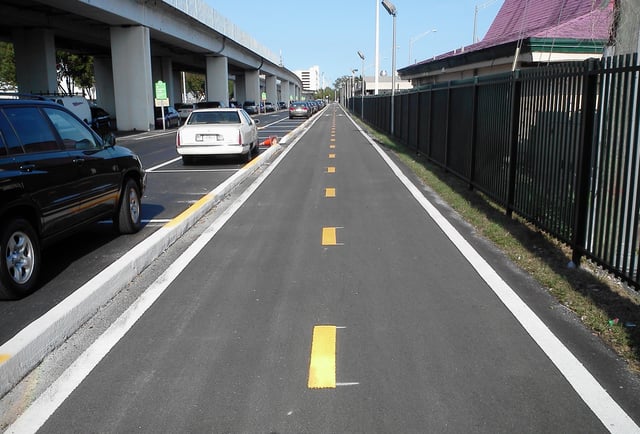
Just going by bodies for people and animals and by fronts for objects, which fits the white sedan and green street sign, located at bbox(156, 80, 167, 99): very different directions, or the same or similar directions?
very different directions

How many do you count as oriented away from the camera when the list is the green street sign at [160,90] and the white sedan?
1

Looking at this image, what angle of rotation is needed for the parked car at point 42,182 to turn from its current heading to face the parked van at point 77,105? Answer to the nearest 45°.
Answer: approximately 45° to its left

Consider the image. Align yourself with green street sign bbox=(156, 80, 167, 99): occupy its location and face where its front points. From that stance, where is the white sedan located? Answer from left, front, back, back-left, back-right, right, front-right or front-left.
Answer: front

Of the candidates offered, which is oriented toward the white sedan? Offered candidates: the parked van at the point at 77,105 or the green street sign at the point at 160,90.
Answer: the green street sign

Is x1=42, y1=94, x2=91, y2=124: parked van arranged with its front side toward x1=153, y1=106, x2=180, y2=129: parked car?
no

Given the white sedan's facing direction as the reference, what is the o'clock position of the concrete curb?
The concrete curb is roughly at 6 o'clock from the white sedan.

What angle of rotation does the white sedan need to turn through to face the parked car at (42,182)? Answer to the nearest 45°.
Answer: approximately 180°

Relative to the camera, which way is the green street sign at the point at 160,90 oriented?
toward the camera

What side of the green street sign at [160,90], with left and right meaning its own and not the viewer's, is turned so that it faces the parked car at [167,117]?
back

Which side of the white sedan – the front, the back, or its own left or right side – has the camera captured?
back

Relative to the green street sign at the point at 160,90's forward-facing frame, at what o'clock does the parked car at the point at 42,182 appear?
The parked car is roughly at 12 o'clock from the green street sign.

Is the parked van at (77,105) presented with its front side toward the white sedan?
no

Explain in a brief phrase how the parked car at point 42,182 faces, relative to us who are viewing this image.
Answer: facing away from the viewer and to the right of the viewer

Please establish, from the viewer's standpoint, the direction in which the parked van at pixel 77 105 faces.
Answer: facing away from the viewer and to the left of the viewer

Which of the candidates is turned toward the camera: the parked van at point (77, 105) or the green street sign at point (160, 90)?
the green street sign

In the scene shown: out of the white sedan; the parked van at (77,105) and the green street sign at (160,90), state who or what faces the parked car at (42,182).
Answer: the green street sign
